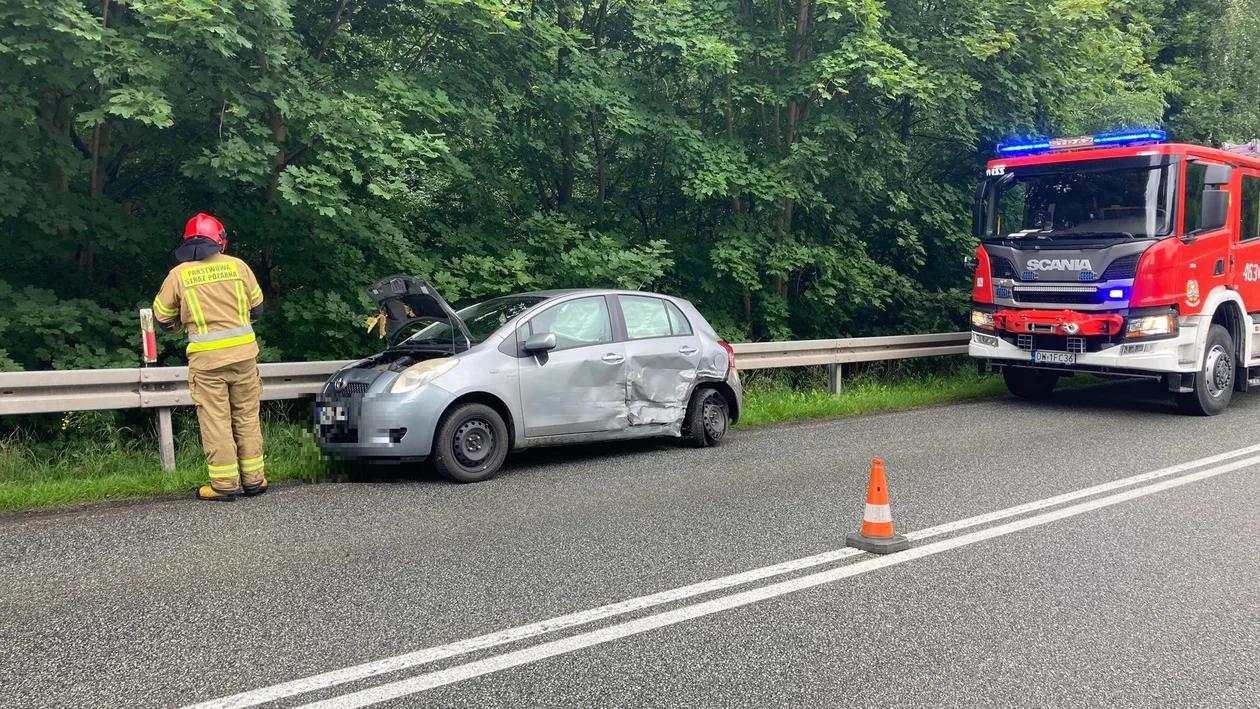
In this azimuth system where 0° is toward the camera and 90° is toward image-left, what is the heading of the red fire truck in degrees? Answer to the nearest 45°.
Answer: approximately 45°

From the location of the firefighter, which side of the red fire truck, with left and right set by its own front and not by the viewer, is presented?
front

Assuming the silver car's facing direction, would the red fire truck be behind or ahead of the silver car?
behind

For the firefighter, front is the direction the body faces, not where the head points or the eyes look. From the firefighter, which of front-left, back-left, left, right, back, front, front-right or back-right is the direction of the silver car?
right

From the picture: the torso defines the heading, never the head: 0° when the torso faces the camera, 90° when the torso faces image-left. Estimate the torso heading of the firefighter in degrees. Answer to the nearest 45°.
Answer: approximately 180°

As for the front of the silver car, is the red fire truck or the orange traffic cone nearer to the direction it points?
the orange traffic cone

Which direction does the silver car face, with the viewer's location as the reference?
facing the viewer and to the left of the viewer

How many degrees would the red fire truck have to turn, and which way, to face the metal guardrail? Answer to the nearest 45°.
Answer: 0° — it already faces it

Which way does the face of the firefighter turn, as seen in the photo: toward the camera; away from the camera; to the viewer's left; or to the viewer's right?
away from the camera

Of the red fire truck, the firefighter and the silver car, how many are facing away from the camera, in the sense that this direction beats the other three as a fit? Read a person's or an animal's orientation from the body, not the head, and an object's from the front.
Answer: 1

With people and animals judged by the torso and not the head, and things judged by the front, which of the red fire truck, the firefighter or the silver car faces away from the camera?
the firefighter

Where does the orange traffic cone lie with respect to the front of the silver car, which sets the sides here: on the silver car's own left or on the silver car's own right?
on the silver car's own left

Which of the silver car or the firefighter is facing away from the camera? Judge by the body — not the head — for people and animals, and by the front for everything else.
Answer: the firefighter

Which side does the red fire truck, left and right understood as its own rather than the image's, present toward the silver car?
front
